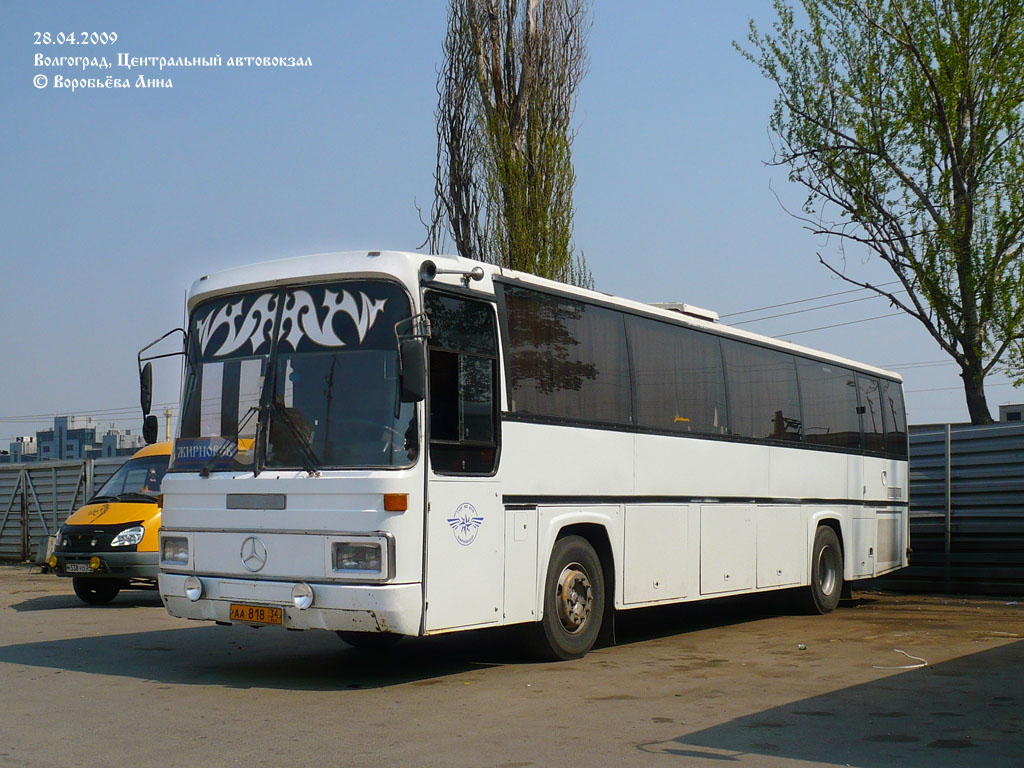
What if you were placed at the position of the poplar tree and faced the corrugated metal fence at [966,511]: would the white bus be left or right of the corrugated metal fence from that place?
right

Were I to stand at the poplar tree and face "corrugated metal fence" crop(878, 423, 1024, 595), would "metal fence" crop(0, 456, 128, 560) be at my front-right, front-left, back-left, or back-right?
back-right

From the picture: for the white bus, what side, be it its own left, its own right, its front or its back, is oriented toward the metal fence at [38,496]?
right

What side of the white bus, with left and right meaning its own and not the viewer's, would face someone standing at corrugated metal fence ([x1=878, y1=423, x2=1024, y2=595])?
back

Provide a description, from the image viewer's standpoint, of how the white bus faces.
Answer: facing the viewer and to the left of the viewer

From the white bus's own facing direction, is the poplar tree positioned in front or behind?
behind
